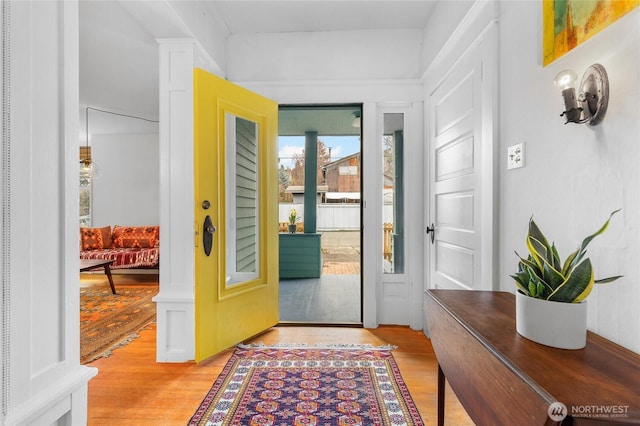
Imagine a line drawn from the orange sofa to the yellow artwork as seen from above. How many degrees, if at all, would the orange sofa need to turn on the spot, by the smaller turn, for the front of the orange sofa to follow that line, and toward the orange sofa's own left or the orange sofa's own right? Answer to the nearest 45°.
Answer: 0° — it already faces it

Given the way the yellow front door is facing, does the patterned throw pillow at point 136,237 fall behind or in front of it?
behind

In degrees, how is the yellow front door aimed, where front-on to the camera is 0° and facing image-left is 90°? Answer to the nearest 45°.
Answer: approximately 315°

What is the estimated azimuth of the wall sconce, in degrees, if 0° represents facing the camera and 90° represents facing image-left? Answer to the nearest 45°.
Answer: approximately 45°

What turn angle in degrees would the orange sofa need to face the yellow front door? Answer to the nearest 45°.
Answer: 0° — it already faces it

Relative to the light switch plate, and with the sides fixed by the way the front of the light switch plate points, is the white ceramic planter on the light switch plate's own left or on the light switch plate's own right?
on the light switch plate's own left
